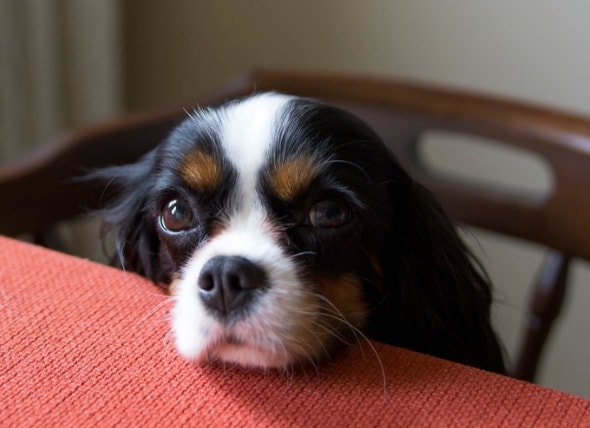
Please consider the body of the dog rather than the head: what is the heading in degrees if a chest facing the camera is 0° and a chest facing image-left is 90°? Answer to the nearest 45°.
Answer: approximately 45°
